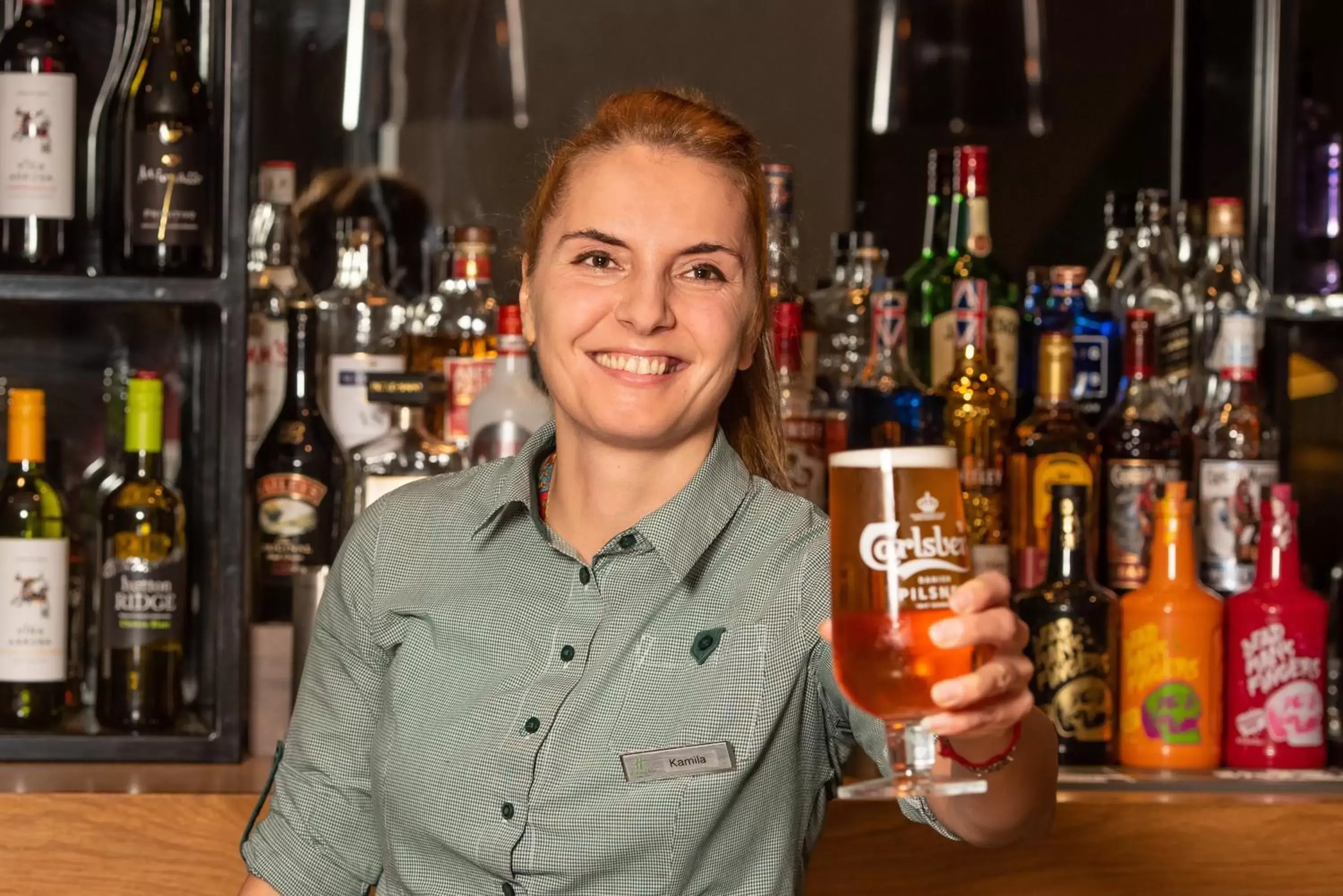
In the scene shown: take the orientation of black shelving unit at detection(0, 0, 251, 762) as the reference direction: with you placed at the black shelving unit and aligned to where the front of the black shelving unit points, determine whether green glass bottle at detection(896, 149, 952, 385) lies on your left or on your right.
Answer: on your left

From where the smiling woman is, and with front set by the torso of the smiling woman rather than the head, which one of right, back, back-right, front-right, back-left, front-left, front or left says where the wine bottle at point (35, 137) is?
back-right

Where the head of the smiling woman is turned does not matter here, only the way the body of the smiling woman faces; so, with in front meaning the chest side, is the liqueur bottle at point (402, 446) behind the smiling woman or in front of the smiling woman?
behind

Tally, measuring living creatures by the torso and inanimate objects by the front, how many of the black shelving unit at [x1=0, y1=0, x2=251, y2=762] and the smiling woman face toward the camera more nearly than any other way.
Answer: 2

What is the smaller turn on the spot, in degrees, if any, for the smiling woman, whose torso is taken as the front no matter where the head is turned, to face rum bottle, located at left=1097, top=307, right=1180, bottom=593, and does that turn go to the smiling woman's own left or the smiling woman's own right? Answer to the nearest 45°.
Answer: approximately 135° to the smiling woman's own left

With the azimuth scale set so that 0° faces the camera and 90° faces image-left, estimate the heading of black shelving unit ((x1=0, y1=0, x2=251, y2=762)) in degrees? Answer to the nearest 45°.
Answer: approximately 0°

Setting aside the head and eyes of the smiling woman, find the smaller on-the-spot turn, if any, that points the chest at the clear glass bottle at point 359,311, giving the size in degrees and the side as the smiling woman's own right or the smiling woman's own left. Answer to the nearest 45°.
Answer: approximately 180°

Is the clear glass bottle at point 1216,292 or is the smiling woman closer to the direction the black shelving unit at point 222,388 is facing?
the smiling woman

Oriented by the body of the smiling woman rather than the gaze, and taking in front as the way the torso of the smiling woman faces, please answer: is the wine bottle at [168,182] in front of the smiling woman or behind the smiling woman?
behind
